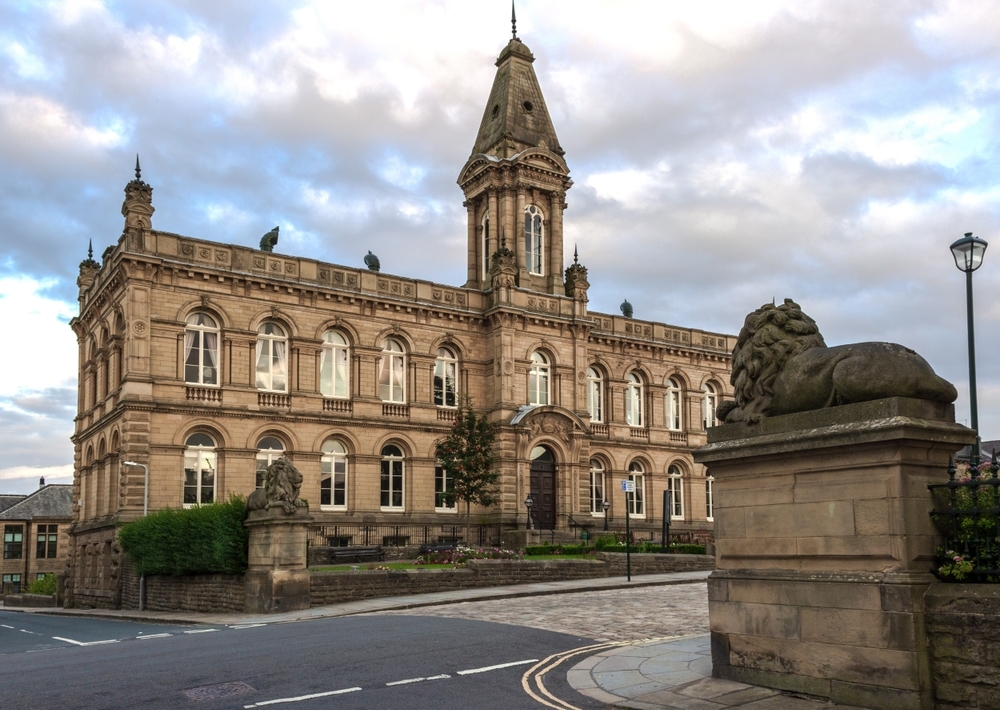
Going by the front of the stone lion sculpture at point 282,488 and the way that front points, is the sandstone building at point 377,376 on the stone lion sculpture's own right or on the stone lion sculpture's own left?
on the stone lion sculpture's own left

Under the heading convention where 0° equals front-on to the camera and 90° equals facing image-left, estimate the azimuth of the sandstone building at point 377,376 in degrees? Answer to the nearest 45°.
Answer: approximately 315°

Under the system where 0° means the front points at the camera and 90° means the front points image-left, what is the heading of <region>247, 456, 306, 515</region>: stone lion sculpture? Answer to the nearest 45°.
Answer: approximately 315°

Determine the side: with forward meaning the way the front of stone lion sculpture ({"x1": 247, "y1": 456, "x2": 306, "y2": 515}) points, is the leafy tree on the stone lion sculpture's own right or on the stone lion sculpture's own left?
on the stone lion sculpture's own left

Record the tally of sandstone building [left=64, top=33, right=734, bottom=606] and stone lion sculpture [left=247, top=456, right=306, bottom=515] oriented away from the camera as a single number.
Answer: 0

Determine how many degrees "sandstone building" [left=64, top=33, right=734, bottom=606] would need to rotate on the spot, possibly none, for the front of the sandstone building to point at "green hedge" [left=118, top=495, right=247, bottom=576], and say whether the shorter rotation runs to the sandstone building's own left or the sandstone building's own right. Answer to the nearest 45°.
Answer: approximately 45° to the sandstone building's own right

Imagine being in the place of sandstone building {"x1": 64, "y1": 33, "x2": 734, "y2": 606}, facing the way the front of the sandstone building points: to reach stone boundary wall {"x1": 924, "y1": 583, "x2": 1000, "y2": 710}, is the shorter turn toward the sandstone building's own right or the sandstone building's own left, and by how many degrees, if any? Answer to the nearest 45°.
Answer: approximately 45° to the sandstone building's own right

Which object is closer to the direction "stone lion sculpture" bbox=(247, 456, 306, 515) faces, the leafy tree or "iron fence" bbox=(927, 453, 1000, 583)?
the iron fence

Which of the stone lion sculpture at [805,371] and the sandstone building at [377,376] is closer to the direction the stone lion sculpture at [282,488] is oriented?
the stone lion sculpture
